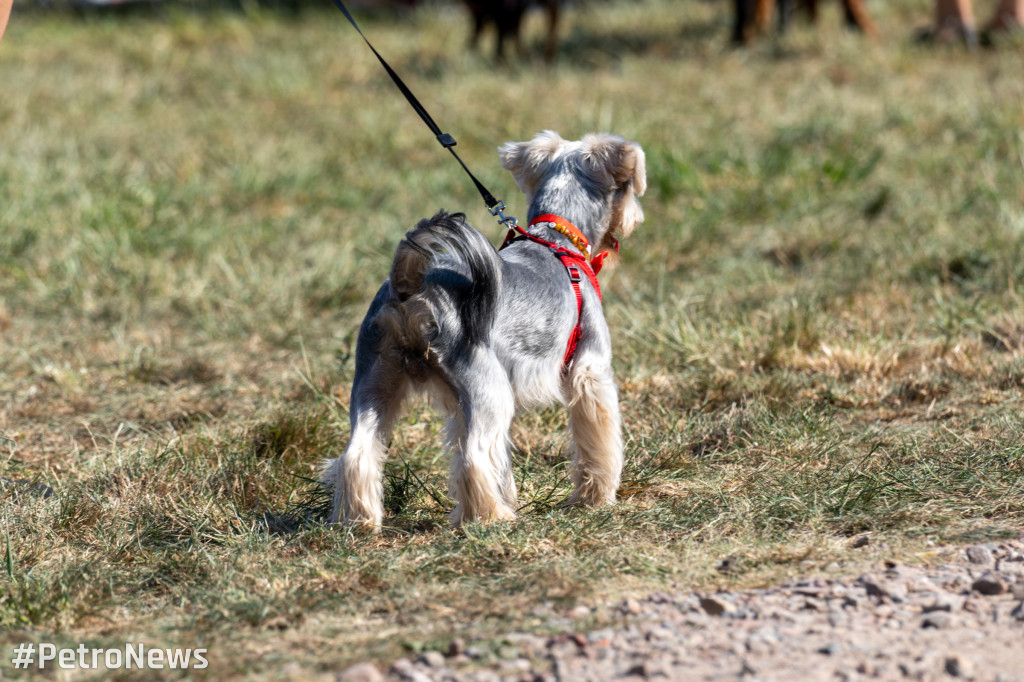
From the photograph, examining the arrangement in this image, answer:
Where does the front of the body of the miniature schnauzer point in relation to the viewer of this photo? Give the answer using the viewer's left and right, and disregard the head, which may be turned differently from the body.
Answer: facing away from the viewer and to the right of the viewer

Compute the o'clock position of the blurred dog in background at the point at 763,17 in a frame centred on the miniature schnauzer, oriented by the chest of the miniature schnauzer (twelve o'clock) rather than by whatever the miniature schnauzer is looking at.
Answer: The blurred dog in background is roughly at 11 o'clock from the miniature schnauzer.

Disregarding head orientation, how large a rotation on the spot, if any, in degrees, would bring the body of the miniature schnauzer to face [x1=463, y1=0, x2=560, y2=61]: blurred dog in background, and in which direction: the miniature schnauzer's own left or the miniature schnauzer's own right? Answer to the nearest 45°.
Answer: approximately 45° to the miniature schnauzer's own left
